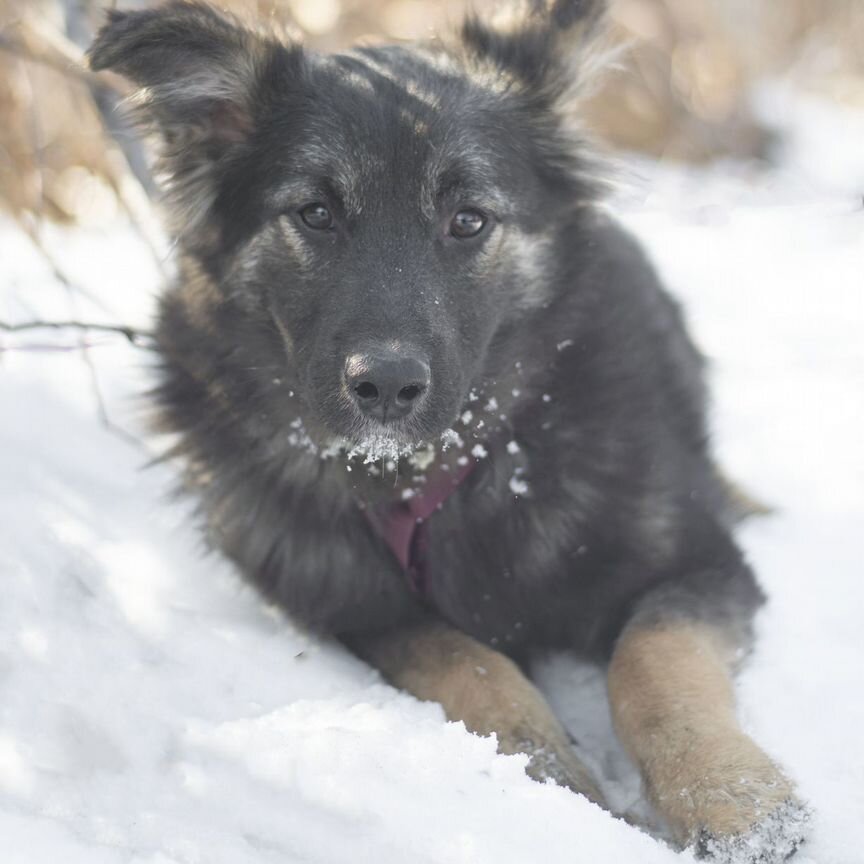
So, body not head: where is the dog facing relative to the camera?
toward the camera
